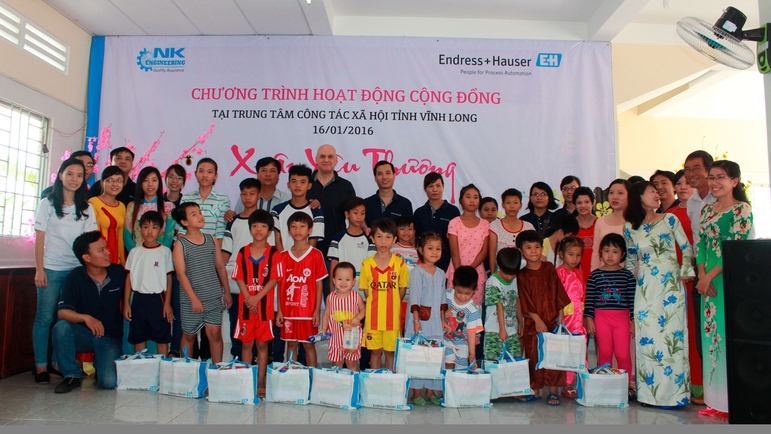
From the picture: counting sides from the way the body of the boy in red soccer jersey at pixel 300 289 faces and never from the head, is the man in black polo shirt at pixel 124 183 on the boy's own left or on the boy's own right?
on the boy's own right

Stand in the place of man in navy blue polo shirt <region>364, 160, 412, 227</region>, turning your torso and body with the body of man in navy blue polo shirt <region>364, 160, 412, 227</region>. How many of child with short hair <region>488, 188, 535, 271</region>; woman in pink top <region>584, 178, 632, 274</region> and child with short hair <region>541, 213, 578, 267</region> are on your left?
3

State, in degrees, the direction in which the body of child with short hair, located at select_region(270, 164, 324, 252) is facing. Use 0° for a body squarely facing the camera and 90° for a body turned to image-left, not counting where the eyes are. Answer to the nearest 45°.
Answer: approximately 0°

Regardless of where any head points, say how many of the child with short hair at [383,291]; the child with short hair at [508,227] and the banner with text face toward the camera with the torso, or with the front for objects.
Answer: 3

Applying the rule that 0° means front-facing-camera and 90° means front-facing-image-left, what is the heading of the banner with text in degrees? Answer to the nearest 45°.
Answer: approximately 0°

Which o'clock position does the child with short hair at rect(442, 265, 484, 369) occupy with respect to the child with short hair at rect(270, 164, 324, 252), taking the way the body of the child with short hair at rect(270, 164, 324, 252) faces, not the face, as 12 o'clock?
the child with short hair at rect(442, 265, 484, 369) is roughly at 10 o'clock from the child with short hair at rect(270, 164, 324, 252).

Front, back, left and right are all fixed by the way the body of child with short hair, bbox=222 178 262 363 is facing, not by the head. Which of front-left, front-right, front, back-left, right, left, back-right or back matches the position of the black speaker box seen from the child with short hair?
front-left

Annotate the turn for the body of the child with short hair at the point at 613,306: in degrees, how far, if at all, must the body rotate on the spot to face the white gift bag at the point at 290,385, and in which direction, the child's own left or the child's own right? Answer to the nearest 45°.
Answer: approximately 45° to the child's own right

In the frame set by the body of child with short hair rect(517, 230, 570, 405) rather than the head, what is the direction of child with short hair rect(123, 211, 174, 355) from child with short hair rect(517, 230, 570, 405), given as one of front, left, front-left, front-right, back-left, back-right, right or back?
right
